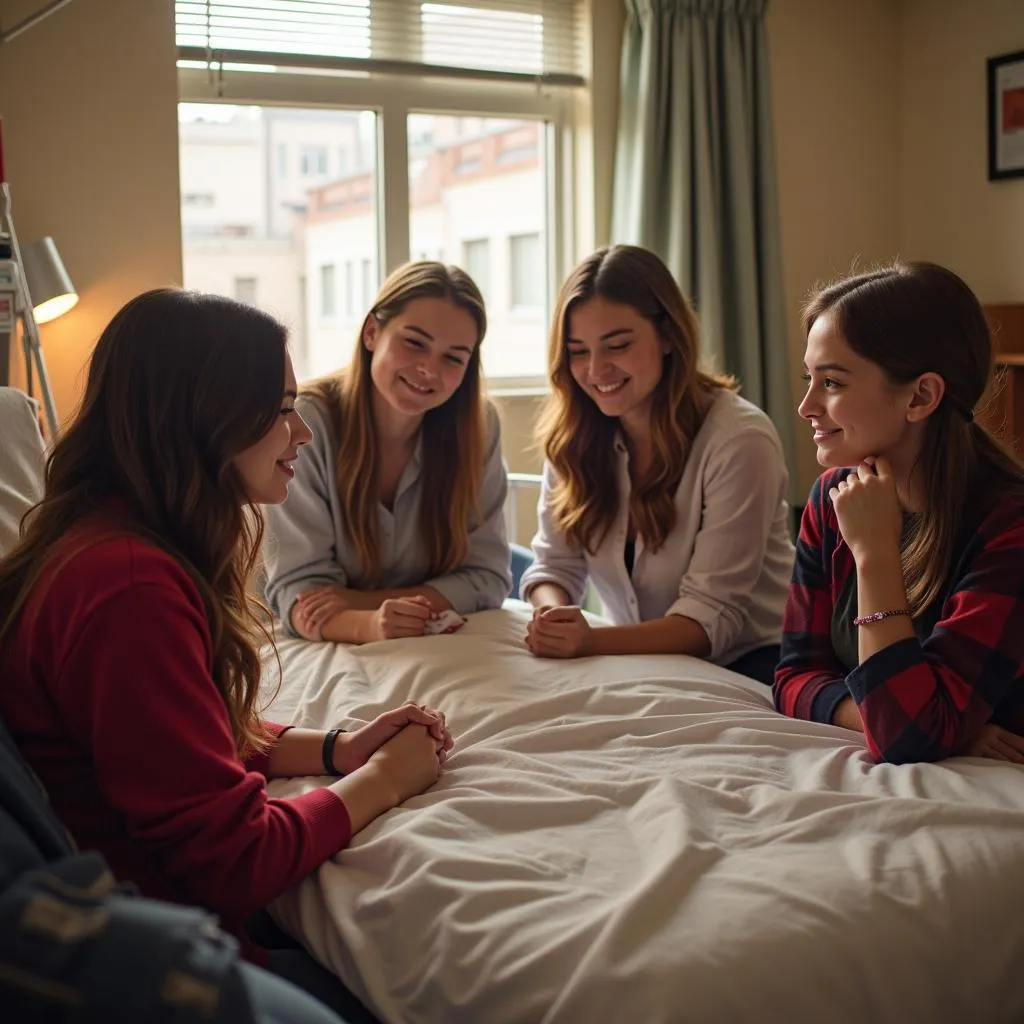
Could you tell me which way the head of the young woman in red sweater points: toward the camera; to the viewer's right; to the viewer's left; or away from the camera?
to the viewer's right

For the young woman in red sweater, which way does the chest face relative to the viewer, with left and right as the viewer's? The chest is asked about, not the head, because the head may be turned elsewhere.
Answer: facing to the right of the viewer

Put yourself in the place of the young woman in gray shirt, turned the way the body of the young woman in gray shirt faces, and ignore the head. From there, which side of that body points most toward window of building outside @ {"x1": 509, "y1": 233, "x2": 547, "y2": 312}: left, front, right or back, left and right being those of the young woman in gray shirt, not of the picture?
back

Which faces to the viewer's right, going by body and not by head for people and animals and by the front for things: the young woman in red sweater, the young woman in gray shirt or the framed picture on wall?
the young woman in red sweater

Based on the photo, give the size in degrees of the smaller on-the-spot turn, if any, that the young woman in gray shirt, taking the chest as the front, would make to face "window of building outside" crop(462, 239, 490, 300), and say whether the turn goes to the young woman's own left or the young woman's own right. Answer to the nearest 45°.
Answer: approximately 180°

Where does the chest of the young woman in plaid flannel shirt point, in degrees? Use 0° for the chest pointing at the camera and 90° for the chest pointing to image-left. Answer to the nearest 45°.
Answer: approximately 45°

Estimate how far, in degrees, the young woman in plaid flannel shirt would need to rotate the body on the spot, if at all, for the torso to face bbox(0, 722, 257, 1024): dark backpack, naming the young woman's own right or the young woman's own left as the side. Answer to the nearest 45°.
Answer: approximately 45° to the young woman's own left

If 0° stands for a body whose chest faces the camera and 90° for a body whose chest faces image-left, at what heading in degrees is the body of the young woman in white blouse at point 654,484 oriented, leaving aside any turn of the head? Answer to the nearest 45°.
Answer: approximately 45°
